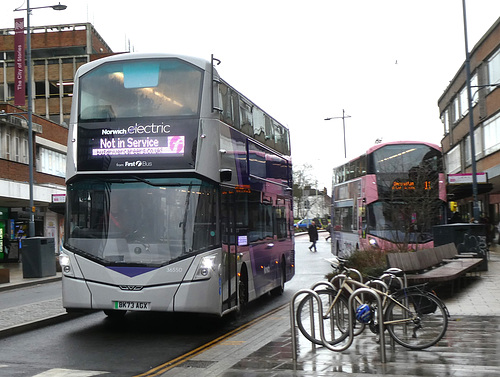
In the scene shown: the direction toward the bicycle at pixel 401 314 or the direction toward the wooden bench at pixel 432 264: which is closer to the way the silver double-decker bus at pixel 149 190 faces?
the bicycle

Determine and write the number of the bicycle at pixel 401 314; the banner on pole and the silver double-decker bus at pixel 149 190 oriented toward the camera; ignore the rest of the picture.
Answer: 2

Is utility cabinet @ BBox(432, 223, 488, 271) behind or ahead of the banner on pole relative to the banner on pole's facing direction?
ahead

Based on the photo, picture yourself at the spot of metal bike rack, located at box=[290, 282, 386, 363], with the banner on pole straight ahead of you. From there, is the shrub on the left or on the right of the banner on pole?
right

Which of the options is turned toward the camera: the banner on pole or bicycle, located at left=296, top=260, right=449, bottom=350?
the banner on pole

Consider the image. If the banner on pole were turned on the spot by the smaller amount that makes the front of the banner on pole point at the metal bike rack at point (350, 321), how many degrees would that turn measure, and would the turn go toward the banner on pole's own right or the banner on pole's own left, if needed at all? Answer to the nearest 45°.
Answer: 0° — it already faces it

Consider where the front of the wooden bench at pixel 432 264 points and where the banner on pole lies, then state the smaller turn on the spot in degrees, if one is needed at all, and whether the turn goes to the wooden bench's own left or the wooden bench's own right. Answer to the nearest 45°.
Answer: approximately 180°

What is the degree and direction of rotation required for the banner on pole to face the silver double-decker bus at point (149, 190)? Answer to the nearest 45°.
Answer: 0° — it already faces it

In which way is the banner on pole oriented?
toward the camera
